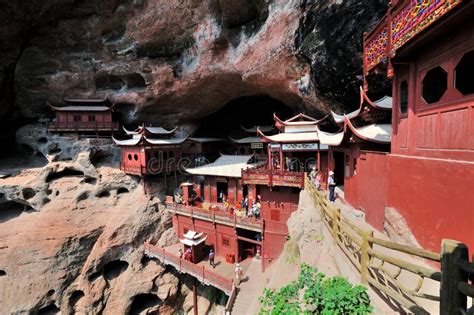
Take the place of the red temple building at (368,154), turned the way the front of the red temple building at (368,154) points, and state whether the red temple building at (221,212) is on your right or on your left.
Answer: on your right

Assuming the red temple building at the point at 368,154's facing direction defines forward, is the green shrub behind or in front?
in front

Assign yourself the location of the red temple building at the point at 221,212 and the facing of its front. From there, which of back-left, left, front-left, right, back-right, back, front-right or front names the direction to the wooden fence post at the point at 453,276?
front-left

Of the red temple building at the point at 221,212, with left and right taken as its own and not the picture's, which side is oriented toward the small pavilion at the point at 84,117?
right

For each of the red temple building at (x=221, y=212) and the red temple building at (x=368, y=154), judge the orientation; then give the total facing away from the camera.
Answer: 0

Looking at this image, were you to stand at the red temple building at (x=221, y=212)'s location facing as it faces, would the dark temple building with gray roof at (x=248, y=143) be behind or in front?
behind

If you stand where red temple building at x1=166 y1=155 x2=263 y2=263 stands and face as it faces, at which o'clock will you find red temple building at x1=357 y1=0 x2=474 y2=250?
red temple building at x1=357 y1=0 x2=474 y2=250 is roughly at 10 o'clock from red temple building at x1=166 y1=155 x2=263 y2=263.

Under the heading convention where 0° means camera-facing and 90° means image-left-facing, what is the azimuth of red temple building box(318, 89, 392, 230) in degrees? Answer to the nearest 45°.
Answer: approximately 45°
